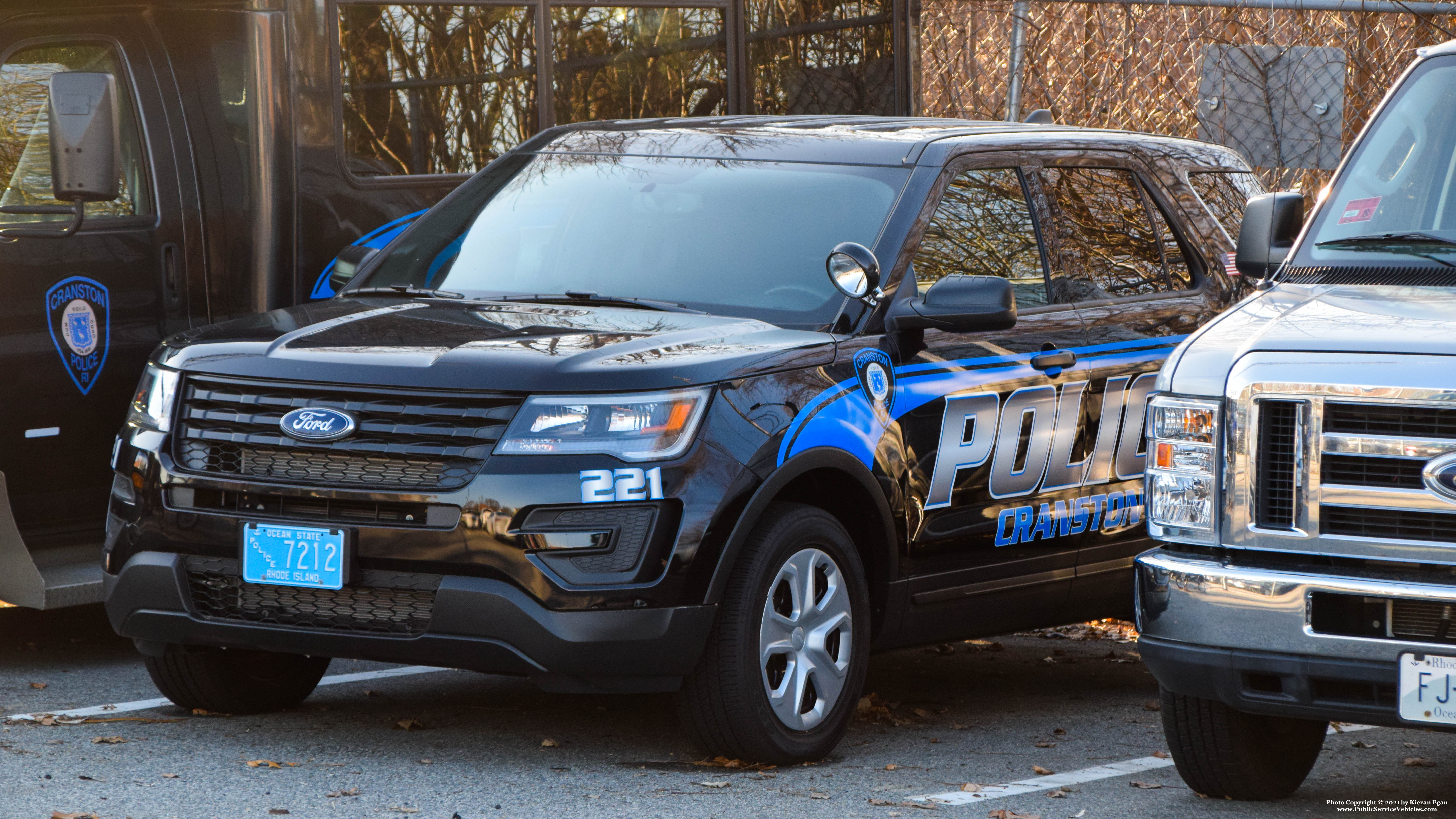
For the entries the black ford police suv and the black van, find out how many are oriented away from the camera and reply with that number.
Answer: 0

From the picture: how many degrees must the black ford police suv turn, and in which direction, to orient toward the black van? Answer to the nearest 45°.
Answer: approximately 90° to its right

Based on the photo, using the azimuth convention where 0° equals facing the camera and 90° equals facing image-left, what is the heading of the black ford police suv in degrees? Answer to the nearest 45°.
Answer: approximately 45°

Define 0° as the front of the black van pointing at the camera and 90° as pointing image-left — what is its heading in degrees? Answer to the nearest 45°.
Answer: approximately 45°

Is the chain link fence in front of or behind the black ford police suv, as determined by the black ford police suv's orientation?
behind
